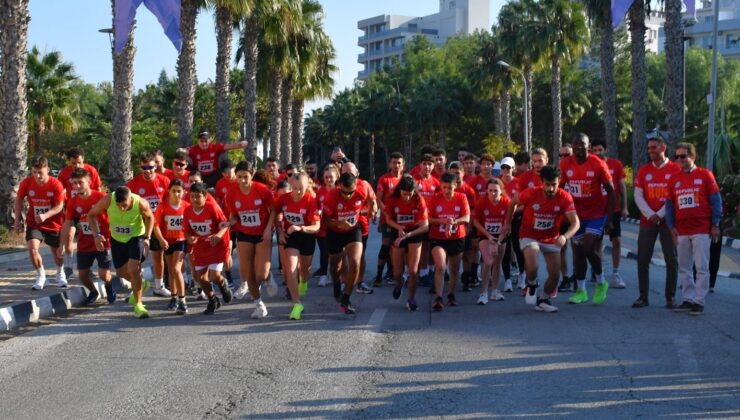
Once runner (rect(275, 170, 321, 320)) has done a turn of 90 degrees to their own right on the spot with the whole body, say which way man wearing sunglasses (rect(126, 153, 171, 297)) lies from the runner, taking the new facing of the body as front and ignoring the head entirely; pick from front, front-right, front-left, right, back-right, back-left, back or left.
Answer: front-right

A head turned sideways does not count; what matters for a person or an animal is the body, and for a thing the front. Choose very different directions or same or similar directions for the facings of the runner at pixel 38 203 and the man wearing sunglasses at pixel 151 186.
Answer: same or similar directions

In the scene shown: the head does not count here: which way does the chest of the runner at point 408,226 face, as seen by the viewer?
toward the camera

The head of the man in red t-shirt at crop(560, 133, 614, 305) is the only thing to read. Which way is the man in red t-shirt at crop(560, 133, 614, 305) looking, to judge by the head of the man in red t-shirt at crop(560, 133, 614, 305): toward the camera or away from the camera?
toward the camera

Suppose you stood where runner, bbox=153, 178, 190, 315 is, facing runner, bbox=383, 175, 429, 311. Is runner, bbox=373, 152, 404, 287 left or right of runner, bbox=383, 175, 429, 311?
left

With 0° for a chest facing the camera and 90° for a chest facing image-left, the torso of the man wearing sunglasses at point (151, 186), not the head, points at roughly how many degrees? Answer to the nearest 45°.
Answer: approximately 0°

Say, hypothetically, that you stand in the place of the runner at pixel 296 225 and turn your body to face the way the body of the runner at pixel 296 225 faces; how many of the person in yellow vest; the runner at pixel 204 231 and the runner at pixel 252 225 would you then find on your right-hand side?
3

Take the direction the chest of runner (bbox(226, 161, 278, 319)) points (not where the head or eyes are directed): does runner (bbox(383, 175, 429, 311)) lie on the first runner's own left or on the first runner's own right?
on the first runner's own left

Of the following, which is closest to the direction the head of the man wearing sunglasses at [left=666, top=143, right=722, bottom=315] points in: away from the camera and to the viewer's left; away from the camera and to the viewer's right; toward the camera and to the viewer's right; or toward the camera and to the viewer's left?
toward the camera and to the viewer's left

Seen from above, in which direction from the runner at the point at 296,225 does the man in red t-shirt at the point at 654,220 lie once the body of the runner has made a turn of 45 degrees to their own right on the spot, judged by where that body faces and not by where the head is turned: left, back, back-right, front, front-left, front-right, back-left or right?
back-left

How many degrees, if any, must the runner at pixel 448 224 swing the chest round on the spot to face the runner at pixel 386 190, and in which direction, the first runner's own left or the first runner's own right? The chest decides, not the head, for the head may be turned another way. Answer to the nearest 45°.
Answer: approximately 135° to the first runner's own right

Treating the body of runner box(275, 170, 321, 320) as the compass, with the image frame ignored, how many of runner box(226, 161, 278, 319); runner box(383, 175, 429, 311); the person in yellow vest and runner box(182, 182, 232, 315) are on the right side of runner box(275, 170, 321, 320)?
3

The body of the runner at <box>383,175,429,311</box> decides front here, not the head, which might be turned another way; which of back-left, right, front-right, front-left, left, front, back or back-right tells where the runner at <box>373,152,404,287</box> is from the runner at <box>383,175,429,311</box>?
back

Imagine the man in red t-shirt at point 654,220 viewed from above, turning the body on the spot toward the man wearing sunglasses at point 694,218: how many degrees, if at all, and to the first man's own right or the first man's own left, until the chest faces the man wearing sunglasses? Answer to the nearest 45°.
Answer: approximately 45° to the first man's own left

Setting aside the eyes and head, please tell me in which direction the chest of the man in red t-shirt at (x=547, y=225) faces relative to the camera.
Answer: toward the camera
